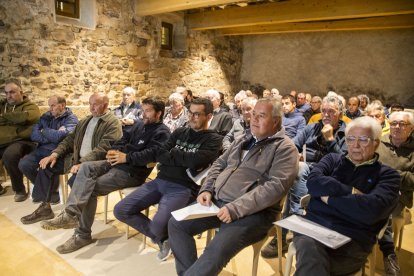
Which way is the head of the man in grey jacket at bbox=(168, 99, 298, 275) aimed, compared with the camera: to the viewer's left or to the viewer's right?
to the viewer's left

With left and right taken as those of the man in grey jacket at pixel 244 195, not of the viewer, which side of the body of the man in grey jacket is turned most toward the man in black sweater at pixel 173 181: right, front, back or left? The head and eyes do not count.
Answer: right

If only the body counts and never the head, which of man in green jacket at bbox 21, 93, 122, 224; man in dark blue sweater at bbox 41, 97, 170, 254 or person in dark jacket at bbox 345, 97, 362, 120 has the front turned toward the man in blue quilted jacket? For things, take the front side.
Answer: the person in dark jacket

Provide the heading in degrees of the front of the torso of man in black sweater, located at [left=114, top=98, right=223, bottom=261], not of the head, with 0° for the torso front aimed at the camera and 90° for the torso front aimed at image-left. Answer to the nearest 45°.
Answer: approximately 45°

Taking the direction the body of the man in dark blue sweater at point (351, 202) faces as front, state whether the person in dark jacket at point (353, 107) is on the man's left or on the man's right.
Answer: on the man's right

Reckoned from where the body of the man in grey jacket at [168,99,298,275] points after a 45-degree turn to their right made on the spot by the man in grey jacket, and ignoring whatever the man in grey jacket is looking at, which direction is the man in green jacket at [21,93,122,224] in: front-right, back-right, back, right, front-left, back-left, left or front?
front-right

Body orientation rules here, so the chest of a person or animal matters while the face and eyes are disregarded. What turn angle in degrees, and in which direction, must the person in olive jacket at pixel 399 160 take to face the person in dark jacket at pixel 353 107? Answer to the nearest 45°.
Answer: approximately 135° to their right

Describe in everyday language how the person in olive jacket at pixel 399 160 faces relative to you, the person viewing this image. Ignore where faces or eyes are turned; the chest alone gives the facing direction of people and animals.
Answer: facing the viewer and to the left of the viewer

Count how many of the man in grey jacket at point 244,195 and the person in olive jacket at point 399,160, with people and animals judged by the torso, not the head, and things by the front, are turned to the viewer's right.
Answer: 0

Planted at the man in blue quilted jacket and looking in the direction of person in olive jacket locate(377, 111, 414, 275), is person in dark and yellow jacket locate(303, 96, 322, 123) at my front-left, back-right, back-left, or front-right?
front-left

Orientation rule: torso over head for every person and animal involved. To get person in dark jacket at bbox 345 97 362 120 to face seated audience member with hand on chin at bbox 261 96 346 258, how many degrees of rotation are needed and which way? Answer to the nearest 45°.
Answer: approximately 45° to their left

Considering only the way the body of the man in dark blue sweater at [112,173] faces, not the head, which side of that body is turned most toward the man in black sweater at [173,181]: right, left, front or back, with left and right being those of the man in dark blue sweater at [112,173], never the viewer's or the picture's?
left

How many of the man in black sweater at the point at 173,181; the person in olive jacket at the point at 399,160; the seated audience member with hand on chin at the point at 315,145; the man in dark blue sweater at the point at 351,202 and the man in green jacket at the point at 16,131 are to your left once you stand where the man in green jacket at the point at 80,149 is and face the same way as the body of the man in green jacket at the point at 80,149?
4

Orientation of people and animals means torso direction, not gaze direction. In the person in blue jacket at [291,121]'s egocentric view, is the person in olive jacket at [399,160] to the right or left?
on their left

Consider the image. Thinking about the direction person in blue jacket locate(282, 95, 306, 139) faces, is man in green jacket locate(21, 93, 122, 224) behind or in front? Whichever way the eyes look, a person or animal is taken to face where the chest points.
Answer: in front

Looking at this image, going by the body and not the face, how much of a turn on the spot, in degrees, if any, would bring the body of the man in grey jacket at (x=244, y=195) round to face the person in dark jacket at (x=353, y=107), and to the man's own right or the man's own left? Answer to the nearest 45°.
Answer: approximately 180°

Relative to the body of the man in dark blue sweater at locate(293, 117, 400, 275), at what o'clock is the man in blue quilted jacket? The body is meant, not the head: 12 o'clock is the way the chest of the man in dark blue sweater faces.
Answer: The man in blue quilted jacket is roughly at 2 o'clock from the man in dark blue sweater.
